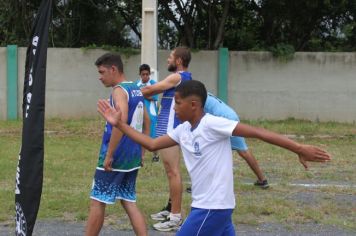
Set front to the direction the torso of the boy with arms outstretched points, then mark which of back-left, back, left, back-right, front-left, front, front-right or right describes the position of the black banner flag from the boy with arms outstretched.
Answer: front-right

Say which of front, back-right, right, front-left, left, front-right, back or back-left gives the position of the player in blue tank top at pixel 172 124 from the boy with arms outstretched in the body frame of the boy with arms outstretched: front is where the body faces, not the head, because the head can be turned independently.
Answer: back-right

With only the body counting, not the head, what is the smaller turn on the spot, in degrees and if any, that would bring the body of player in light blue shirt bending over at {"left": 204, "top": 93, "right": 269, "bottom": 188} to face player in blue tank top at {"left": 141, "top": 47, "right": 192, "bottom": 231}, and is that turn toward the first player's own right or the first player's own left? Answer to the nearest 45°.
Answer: approximately 90° to the first player's own left

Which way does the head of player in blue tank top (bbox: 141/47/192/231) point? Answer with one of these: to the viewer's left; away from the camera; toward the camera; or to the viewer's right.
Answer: to the viewer's left

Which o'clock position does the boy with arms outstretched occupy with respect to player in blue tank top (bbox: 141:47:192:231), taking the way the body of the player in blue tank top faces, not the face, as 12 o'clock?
The boy with arms outstretched is roughly at 9 o'clock from the player in blue tank top.

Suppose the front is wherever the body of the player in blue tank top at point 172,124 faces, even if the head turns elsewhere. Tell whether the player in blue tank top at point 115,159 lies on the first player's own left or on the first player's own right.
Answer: on the first player's own left

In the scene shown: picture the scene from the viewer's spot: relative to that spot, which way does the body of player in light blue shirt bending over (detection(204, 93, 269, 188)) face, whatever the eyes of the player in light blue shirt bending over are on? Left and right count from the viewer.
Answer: facing to the left of the viewer

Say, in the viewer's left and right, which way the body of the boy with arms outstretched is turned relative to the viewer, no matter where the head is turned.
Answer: facing the viewer and to the left of the viewer

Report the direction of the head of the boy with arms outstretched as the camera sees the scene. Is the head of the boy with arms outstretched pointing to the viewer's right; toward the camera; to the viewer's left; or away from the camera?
to the viewer's left

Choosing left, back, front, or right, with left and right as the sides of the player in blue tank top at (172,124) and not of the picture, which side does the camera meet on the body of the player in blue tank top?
left
